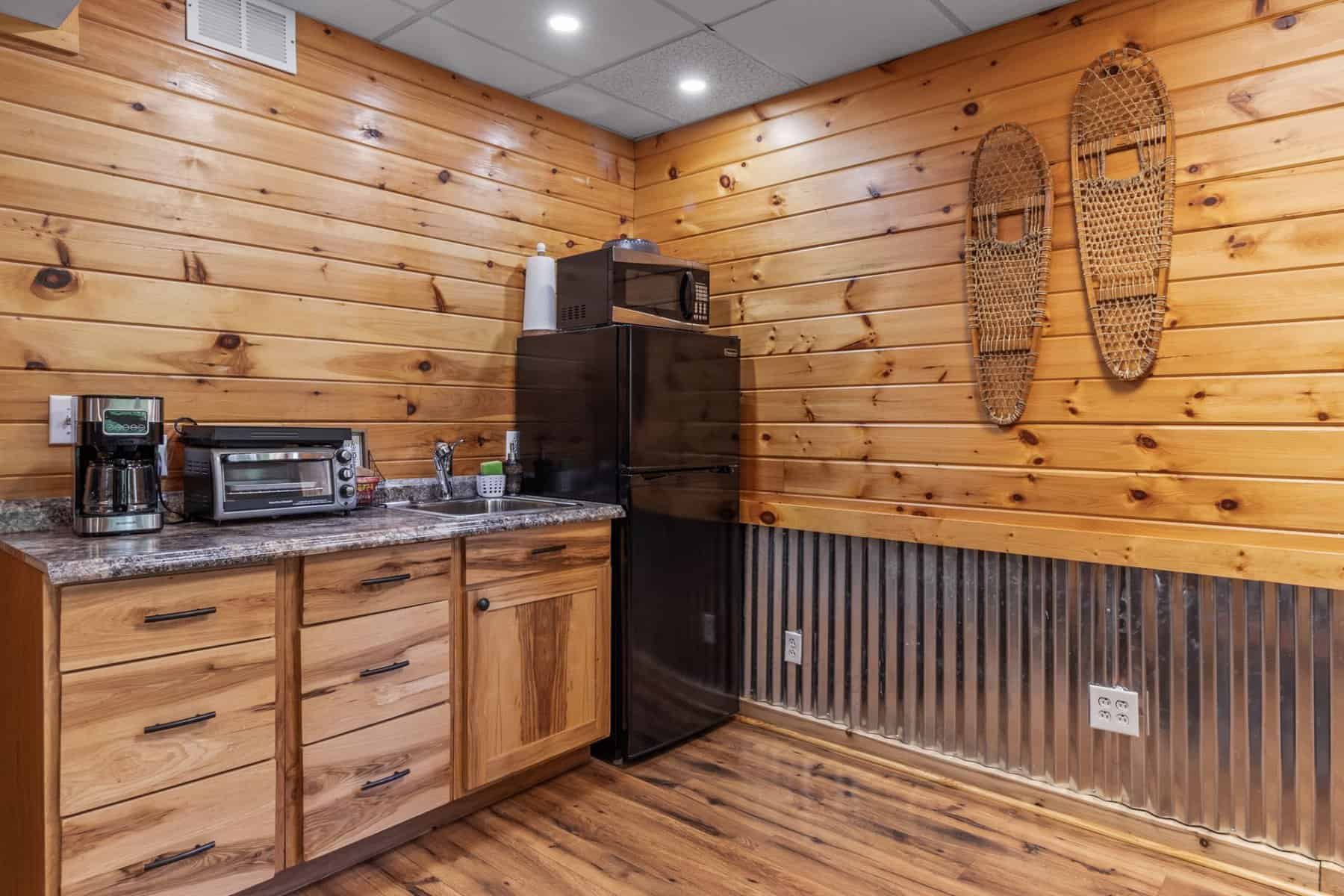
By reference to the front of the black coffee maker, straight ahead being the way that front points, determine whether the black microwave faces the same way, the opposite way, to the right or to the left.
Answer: the same way

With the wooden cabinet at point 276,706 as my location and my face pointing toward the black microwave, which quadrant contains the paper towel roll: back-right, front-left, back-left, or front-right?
front-left

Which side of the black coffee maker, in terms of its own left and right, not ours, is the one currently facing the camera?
front

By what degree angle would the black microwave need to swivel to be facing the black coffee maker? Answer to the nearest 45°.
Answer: approximately 90° to its right

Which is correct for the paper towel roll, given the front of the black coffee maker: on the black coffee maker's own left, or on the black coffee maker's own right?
on the black coffee maker's own left

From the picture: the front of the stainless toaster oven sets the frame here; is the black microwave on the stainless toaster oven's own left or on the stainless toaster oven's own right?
on the stainless toaster oven's own left

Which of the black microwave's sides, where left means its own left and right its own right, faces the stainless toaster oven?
right

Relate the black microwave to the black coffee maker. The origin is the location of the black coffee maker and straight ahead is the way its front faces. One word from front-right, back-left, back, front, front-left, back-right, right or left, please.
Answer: left

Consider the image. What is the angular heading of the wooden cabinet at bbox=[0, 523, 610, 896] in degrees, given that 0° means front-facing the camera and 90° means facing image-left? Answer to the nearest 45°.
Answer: approximately 315°

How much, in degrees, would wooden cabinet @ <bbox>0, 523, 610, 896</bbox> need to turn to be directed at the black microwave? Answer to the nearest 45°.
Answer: approximately 90° to its left

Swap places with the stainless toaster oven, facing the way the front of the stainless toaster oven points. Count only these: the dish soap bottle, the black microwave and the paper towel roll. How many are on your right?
0

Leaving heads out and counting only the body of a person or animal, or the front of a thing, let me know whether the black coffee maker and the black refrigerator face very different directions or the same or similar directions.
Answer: same or similar directions
